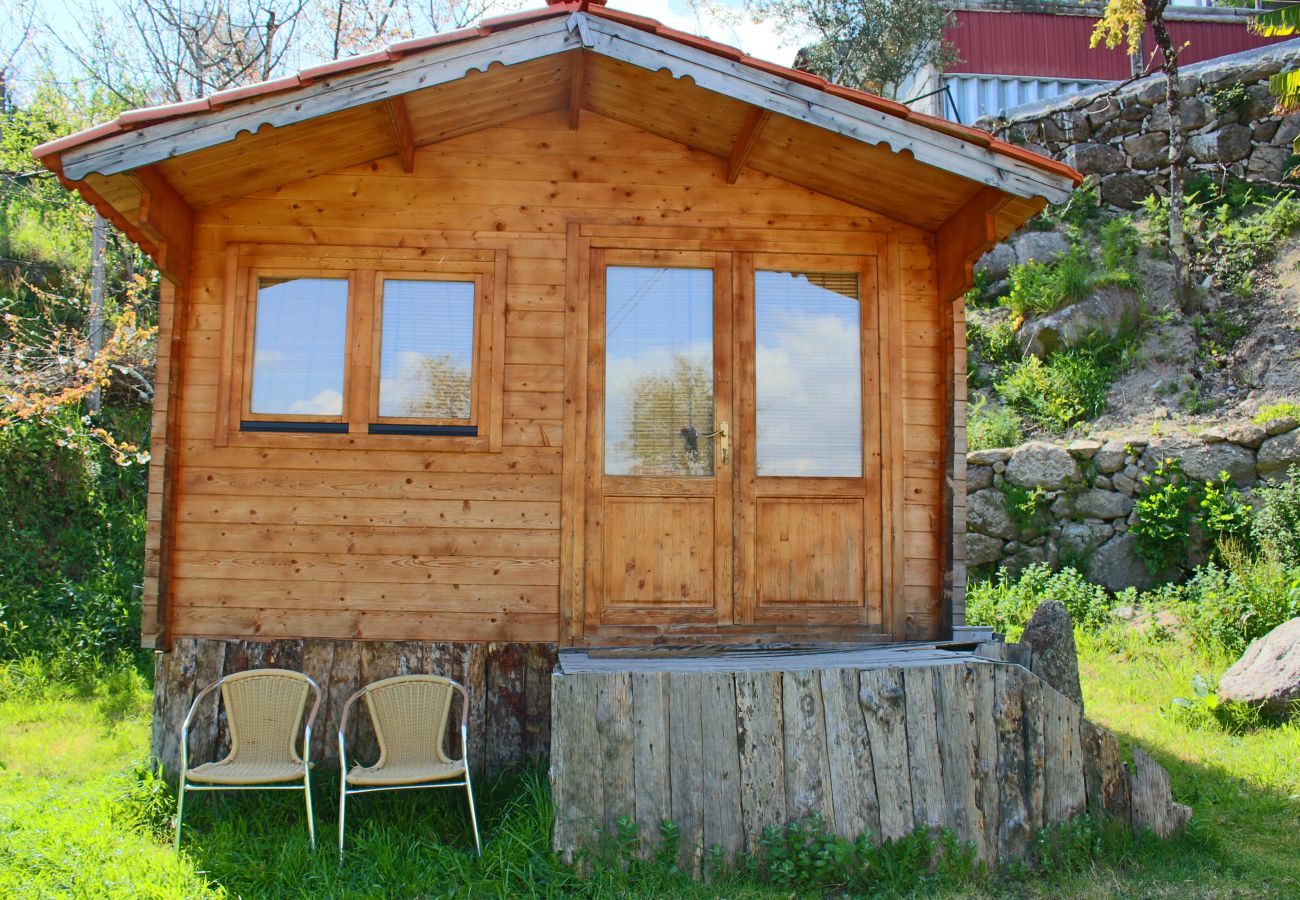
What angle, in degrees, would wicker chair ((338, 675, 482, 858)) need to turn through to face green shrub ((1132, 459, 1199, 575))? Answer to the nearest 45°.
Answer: approximately 90° to its left

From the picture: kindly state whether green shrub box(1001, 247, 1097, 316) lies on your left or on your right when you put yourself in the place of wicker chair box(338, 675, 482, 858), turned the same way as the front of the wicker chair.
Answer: on your left

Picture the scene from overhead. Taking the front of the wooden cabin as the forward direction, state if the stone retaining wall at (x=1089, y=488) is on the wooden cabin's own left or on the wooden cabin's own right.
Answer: on the wooden cabin's own left

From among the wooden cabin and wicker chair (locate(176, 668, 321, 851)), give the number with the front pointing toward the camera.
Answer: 2

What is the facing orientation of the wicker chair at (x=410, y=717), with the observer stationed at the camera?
facing the viewer

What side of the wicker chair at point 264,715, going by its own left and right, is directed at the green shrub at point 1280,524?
left

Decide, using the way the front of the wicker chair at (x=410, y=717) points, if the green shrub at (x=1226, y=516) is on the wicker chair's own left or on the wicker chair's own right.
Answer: on the wicker chair's own left

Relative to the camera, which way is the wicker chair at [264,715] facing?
toward the camera

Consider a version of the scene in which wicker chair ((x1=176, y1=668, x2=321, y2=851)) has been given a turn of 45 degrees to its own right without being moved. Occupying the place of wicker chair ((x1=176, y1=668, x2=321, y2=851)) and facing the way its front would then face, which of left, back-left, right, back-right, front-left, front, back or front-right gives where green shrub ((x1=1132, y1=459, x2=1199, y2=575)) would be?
back-left

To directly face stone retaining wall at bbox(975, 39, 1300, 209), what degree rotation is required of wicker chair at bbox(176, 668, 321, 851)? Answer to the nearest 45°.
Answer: approximately 90° to its left

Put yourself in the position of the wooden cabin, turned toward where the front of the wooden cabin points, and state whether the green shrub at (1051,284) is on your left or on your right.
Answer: on your left

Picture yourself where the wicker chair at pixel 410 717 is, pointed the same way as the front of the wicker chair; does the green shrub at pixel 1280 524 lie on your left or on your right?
on your left
